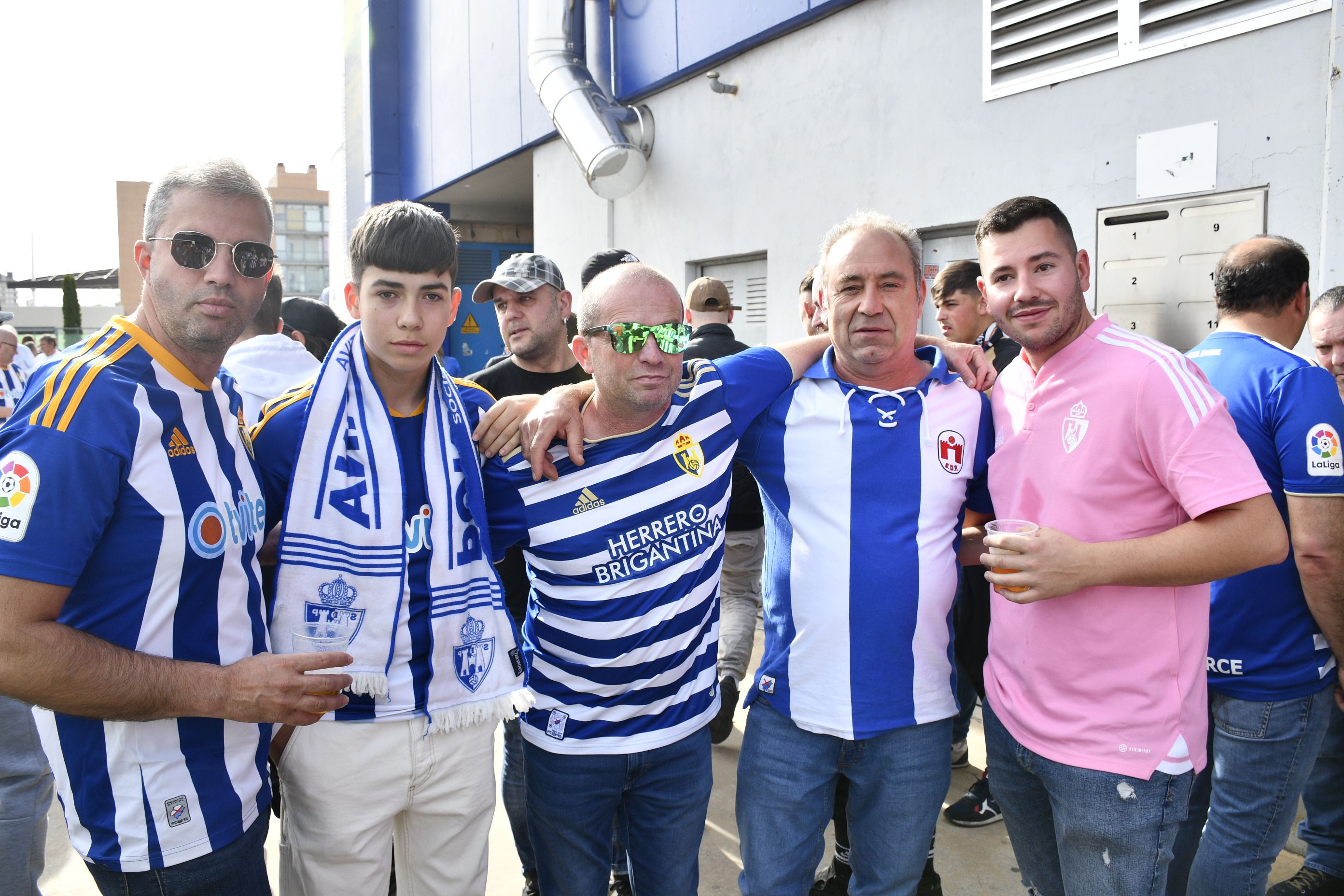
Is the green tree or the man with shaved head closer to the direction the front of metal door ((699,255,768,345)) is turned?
the man with shaved head

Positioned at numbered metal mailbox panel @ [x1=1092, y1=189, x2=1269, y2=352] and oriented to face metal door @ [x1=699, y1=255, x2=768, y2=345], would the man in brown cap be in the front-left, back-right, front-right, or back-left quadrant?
front-left

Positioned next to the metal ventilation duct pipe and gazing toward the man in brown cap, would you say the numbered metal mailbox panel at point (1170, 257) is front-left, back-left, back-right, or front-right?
front-left

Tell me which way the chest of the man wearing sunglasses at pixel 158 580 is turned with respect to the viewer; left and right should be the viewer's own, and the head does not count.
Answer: facing the viewer and to the right of the viewer

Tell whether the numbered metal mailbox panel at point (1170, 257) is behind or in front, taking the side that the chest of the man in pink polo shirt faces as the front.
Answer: behind

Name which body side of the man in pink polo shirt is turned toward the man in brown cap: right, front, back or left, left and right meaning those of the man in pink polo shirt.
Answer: right

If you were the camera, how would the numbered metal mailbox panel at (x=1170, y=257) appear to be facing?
facing the viewer and to the left of the viewer

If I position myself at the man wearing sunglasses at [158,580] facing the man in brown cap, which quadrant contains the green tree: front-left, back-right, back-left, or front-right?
front-left

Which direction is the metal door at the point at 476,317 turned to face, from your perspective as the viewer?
facing the viewer

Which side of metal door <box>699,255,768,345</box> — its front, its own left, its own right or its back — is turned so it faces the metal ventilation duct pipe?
right

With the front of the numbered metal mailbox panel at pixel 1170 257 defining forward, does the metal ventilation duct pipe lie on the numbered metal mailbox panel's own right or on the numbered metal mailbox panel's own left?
on the numbered metal mailbox panel's own right

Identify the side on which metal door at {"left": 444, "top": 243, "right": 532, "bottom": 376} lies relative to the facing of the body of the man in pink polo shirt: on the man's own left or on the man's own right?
on the man's own right

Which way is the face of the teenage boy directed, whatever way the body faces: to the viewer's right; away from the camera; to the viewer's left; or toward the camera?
toward the camera

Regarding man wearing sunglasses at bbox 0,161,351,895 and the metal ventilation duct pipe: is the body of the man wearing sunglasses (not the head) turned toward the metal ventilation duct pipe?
no
